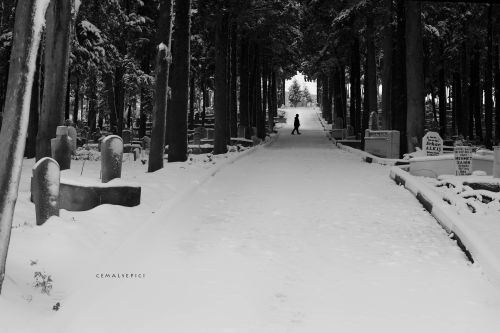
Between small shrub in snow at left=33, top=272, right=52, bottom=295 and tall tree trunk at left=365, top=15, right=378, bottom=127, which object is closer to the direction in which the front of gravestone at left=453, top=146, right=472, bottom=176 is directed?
the small shrub in snow

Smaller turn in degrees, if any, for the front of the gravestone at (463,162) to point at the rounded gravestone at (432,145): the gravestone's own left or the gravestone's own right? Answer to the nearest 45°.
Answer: approximately 180°

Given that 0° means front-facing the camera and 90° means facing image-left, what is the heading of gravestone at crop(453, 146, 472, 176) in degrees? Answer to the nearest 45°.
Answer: approximately 0°

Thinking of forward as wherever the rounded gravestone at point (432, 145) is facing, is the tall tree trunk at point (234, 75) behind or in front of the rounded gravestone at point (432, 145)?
behind

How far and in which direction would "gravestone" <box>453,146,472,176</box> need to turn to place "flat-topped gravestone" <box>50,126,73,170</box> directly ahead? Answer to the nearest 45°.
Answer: approximately 45° to its right

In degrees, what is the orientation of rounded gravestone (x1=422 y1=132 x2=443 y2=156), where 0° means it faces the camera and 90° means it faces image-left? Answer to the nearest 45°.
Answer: approximately 0°

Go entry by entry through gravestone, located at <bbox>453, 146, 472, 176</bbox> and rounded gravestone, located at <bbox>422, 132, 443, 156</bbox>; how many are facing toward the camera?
2
